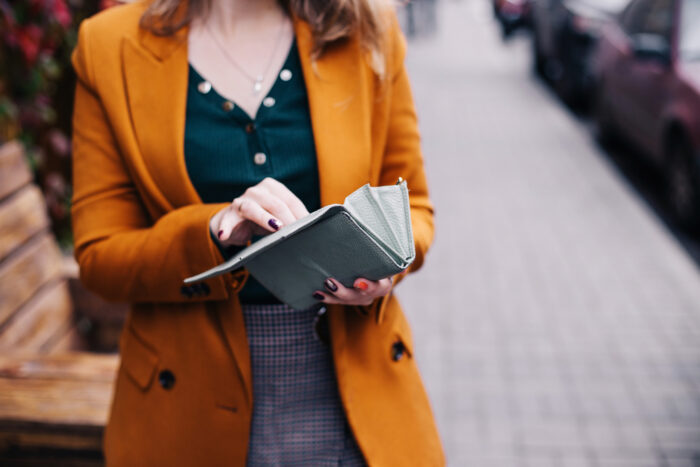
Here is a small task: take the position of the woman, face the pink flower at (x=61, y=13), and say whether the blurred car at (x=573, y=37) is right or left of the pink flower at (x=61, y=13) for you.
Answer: right

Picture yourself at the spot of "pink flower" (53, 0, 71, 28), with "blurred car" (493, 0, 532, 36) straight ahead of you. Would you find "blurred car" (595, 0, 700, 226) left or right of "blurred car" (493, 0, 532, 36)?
right

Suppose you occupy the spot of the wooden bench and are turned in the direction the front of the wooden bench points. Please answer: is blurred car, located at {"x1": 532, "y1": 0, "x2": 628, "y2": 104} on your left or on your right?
on your left

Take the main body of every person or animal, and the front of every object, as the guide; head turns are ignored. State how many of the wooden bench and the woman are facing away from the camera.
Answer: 0

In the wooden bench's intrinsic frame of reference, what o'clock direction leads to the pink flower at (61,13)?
The pink flower is roughly at 8 o'clock from the wooden bench.

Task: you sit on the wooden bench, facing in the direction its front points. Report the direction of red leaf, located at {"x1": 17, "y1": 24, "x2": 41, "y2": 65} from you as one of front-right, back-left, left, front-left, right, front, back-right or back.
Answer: back-left

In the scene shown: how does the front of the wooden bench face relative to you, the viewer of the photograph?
facing the viewer and to the right of the viewer

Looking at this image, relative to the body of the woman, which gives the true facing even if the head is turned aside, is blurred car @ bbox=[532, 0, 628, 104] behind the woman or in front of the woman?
behind

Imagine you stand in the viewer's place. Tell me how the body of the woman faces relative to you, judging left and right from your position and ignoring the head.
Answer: facing the viewer

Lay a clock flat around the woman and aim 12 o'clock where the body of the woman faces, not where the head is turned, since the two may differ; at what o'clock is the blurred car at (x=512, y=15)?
The blurred car is roughly at 7 o'clock from the woman.

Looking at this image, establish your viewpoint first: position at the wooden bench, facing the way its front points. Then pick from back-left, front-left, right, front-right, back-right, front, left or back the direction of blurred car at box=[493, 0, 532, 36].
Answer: left
